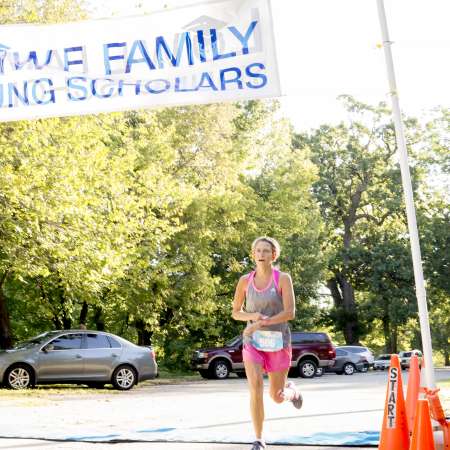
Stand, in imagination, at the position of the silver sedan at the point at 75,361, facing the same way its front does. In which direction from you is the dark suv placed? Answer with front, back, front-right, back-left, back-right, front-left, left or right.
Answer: back-right

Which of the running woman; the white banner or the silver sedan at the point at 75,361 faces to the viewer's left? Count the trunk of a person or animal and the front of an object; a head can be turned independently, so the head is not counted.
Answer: the silver sedan

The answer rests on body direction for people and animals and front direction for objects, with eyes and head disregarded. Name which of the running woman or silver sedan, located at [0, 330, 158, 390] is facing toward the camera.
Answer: the running woman

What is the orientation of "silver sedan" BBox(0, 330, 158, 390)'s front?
to the viewer's left

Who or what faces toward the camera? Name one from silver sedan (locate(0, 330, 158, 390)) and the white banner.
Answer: the white banner

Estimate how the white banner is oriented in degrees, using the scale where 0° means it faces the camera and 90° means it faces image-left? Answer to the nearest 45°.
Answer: approximately 0°

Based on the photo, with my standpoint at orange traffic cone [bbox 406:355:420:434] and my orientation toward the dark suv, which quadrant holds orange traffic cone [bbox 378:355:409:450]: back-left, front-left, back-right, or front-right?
back-left

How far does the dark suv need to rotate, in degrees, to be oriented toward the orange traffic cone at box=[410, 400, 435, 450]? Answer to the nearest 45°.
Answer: approximately 90° to its left

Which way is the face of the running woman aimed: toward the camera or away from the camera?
toward the camera

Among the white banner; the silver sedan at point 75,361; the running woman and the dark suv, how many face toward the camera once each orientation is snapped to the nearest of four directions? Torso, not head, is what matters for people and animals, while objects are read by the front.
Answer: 2

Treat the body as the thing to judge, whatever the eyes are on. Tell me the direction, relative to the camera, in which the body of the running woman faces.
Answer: toward the camera

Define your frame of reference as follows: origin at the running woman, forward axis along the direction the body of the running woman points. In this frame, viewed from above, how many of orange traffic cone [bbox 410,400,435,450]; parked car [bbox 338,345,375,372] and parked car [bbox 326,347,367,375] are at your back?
2

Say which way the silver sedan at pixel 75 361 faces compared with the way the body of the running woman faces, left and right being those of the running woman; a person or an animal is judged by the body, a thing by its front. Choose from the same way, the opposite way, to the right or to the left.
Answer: to the right

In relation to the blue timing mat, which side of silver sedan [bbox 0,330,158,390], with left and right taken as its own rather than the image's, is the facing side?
left

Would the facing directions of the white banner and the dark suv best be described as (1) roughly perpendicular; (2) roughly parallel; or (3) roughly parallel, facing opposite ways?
roughly perpendicular

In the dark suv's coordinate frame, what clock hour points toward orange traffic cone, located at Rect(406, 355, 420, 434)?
The orange traffic cone is roughly at 9 o'clock from the dark suv.

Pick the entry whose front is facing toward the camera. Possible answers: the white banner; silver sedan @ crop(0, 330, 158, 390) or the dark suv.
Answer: the white banner

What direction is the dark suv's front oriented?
to the viewer's left

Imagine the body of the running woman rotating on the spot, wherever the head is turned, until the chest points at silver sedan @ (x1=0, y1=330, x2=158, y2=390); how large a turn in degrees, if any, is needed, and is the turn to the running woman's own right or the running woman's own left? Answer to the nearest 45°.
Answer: approximately 180°
